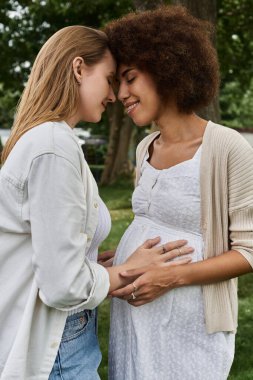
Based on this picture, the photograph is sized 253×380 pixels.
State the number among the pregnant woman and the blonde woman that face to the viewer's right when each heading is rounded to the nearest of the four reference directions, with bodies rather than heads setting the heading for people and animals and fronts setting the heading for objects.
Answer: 1

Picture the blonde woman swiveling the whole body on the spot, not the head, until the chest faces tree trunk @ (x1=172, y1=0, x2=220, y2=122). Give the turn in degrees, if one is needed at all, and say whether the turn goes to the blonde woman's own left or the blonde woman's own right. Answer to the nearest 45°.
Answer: approximately 90° to the blonde woman's own left

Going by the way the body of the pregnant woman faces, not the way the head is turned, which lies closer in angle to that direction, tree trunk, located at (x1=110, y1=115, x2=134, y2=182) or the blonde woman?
the blonde woman

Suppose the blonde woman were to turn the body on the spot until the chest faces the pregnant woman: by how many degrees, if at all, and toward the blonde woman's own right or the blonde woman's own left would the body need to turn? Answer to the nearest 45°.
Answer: approximately 45° to the blonde woman's own left

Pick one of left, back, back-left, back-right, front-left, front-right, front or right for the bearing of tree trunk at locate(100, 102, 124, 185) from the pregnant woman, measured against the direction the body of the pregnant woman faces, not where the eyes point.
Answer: back-right

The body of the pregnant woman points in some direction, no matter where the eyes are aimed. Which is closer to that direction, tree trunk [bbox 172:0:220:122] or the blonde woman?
the blonde woman

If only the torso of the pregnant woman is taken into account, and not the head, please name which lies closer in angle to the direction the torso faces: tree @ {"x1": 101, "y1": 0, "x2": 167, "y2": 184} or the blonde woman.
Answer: the blonde woman

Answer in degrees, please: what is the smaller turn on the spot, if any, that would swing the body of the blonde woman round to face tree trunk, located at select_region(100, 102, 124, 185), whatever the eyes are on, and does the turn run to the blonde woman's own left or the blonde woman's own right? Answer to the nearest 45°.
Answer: approximately 90° to the blonde woman's own left

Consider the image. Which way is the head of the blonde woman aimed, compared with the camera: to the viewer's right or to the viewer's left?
to the viewer's right

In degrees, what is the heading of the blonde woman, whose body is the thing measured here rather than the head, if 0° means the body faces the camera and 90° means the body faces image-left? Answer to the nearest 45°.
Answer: approximately 270°

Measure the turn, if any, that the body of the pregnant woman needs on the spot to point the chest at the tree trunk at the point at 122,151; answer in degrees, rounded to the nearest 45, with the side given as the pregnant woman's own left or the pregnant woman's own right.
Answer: approximately 135° to the pregnant woman's own right

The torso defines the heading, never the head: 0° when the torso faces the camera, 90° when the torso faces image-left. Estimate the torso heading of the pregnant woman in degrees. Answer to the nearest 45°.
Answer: approximately 45°
